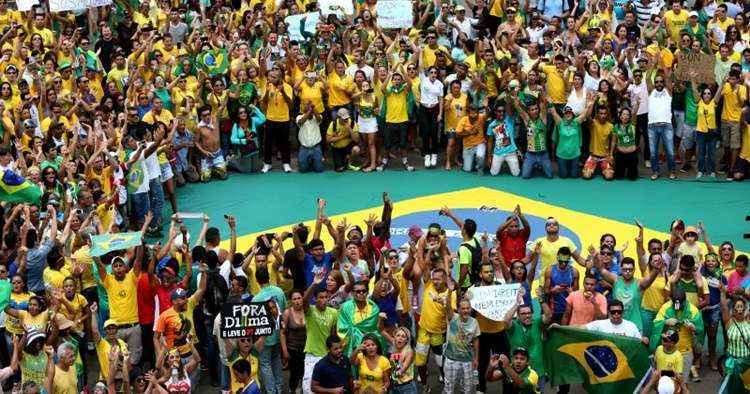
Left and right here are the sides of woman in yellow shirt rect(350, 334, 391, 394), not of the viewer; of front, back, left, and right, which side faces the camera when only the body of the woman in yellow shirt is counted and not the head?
front

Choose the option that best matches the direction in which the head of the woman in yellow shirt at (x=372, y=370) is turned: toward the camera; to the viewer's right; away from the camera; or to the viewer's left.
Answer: toward the camera
